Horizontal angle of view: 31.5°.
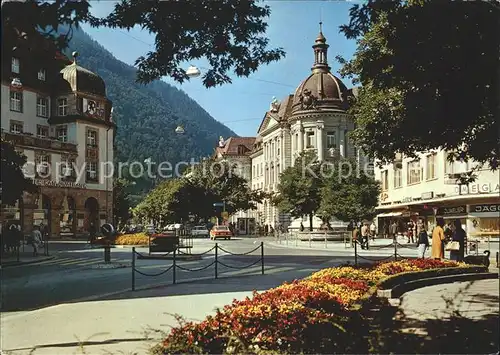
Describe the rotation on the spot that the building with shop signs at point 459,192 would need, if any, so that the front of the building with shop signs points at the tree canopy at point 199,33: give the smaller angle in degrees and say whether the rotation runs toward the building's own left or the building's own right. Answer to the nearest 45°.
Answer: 0° — it already faces it

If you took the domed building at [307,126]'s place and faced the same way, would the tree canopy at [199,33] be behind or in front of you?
in front

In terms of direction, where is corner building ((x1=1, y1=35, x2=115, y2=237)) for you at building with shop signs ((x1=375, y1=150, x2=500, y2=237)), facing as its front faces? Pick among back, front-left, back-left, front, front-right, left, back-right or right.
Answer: front

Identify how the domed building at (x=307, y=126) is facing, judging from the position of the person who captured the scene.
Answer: facing the viewer and to the left of the viewer

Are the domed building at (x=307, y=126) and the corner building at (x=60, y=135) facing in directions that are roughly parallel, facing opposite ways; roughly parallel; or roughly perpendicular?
roughly perpendicular

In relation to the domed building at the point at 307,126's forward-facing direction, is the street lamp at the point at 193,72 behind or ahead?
ahead

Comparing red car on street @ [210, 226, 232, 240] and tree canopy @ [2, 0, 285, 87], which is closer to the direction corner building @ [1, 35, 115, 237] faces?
the tree canopy

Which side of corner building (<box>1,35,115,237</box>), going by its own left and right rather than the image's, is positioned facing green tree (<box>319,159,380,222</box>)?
left

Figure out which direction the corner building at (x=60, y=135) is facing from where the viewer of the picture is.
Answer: facing the viewer and to the right of the viewer
